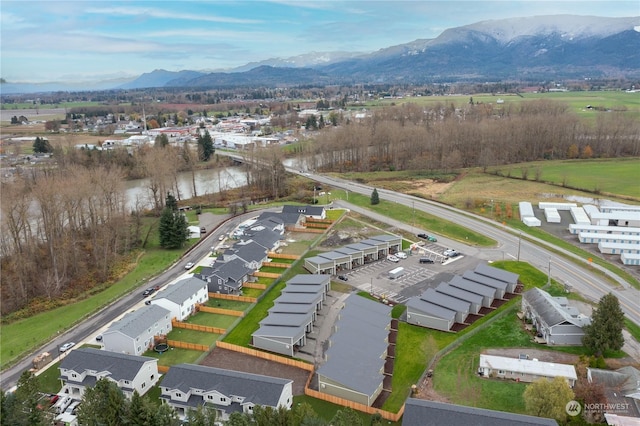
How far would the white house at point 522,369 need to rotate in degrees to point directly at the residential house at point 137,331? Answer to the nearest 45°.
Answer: approximately 90° to its right

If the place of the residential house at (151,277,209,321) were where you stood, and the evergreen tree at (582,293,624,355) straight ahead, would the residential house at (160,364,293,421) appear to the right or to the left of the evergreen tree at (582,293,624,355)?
right

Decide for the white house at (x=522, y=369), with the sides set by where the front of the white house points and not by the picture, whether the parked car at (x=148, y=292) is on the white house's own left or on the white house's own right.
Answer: on the white house's own right

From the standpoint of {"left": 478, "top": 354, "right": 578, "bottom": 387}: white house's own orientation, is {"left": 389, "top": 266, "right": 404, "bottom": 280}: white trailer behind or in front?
behind

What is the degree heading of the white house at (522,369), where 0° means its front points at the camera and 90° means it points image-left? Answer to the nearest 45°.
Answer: approximately 0°

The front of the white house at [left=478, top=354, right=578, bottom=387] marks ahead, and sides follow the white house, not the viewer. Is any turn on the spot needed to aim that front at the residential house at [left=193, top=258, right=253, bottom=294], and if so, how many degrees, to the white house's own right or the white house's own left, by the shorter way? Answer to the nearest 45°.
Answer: approximately 90° to the white house's own right

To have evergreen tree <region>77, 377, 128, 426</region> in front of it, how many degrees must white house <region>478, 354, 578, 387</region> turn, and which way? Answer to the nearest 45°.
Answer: approximately 45° to its right

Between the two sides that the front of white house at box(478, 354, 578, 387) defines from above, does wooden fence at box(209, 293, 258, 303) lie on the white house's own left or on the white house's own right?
on the white house's own right

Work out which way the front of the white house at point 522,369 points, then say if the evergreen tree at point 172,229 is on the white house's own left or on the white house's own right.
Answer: on the white house's own right

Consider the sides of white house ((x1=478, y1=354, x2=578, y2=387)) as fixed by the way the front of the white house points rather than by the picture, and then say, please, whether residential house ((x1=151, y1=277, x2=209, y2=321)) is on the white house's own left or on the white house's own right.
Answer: on the white house's own right

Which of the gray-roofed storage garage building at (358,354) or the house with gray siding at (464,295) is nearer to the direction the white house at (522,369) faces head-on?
the gray-roofed storage garage building

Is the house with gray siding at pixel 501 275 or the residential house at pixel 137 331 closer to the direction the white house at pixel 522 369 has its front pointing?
the residential house

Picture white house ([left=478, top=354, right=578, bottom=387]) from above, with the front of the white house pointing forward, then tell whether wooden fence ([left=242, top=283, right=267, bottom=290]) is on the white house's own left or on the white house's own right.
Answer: on the white house's own right
